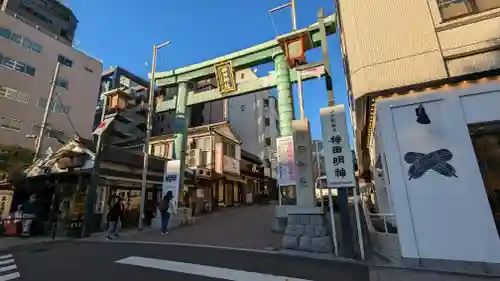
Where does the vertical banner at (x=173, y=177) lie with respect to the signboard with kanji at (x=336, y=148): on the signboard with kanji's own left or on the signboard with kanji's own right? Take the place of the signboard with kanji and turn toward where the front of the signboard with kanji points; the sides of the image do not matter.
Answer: on the signboard with kanji's own right

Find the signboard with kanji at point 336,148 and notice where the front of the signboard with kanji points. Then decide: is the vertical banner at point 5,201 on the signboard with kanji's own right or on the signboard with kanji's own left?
on the signboard with kanji's own right

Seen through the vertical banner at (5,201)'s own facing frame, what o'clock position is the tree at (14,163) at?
The tree is roughly at 6 o'clock from the vertical banner.

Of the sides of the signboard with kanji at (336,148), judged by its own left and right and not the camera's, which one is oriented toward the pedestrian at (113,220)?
right

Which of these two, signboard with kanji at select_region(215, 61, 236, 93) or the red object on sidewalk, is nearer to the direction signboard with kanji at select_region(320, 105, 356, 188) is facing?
the red object on sidewalk

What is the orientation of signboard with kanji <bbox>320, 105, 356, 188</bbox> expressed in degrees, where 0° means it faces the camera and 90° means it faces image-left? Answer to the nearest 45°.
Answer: approximately 0°

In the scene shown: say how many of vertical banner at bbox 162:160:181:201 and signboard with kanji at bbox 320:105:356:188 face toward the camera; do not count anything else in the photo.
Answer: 2

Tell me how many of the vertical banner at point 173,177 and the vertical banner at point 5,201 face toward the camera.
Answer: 2
